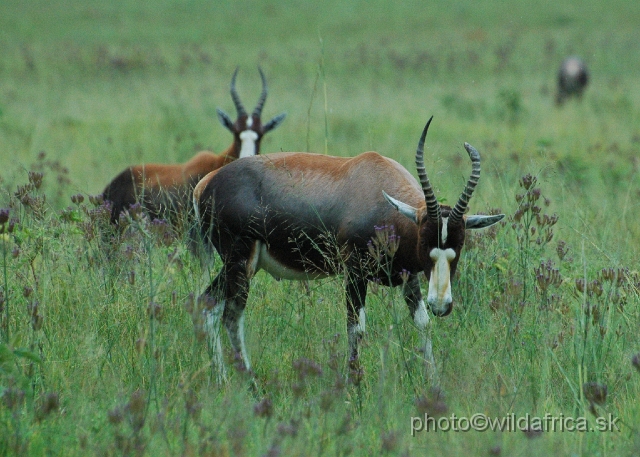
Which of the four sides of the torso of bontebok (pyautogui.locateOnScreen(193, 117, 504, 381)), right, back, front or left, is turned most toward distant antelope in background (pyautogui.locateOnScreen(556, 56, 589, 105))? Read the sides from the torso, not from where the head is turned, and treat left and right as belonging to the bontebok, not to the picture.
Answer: left

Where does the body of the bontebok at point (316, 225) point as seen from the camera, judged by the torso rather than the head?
to the viewer's right
